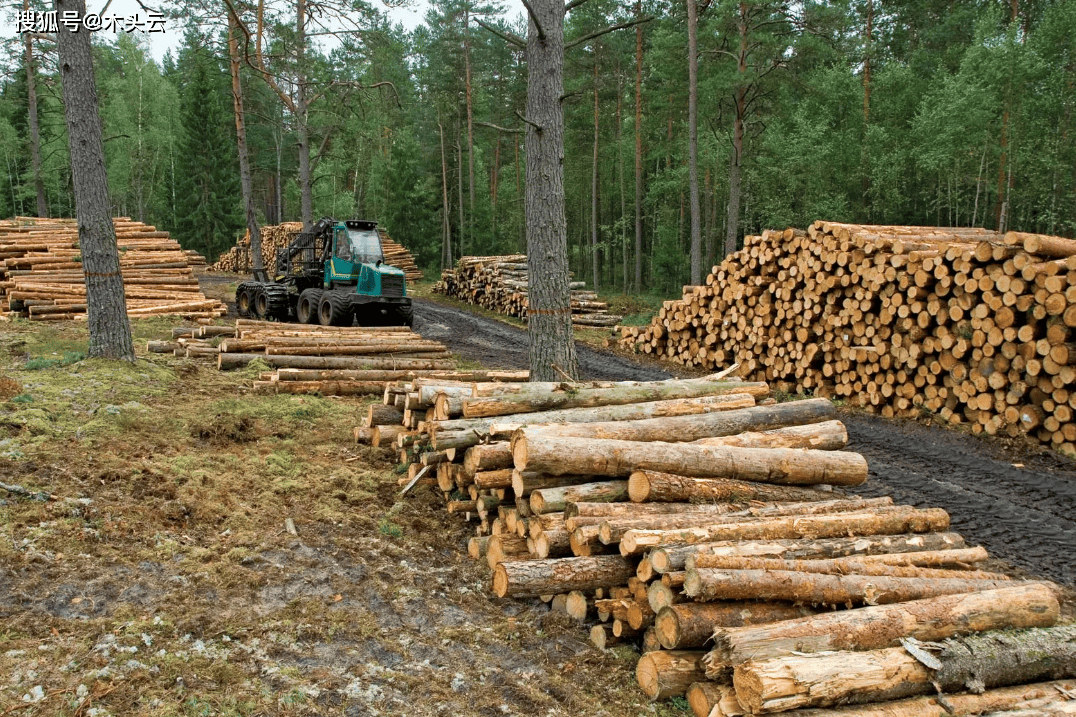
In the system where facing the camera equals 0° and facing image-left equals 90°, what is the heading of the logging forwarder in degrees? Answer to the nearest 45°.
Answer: approximately 315°

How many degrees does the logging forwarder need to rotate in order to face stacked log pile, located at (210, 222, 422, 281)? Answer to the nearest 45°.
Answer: approximately 135° to its left

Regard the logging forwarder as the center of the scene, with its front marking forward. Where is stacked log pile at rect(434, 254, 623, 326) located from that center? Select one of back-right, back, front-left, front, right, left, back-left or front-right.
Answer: left

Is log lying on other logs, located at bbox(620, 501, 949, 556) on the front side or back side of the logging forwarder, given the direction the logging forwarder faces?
on the front side

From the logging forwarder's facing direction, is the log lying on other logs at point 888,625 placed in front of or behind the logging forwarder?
in front

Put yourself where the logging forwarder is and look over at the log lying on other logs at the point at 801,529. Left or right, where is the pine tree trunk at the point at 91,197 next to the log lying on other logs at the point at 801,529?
right
